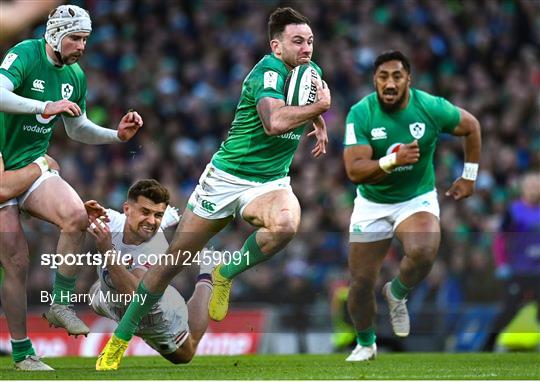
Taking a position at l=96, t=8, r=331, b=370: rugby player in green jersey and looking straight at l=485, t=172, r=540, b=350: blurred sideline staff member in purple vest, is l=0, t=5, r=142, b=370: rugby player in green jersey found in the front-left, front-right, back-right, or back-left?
back-left

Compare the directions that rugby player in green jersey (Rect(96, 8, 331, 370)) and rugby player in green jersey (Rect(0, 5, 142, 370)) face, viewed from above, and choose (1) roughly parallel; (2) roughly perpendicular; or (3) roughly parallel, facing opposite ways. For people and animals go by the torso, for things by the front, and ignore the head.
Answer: roughly parallel

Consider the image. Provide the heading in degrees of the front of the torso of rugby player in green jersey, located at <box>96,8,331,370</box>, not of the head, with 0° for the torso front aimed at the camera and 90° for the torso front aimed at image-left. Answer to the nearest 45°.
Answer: approximately 315°

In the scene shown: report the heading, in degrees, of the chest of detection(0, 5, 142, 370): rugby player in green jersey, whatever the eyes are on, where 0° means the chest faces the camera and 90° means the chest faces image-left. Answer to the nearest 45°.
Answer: approximately 315°

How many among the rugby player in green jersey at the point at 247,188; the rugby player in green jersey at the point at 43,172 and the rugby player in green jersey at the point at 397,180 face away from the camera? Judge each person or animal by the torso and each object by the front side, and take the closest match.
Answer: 0

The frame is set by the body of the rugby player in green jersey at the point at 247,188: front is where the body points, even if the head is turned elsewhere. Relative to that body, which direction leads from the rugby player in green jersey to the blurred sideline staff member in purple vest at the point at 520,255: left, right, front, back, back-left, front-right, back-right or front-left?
left

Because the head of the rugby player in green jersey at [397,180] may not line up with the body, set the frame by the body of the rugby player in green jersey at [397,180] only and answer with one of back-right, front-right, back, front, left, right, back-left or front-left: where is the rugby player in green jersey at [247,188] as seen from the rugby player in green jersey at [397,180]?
front-right

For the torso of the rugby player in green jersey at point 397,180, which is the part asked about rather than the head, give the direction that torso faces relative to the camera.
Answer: toward the camera

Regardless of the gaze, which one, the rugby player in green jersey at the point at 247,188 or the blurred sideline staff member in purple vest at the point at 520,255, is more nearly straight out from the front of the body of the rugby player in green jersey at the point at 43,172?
the rugby player in green jersey

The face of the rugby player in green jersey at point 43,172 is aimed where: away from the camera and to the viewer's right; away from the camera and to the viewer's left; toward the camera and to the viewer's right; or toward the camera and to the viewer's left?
toward the camera and to the viewer's right

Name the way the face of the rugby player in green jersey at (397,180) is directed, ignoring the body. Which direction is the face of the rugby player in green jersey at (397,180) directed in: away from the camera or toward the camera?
toward the camera

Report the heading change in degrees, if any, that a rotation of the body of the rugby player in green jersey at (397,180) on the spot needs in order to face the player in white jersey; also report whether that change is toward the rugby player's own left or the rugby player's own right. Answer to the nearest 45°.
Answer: approximately 45° to the rugby player's own right

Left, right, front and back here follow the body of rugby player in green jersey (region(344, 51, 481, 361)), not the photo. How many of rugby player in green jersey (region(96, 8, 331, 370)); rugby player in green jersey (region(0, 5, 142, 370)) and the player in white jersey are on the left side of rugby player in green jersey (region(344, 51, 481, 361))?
0
